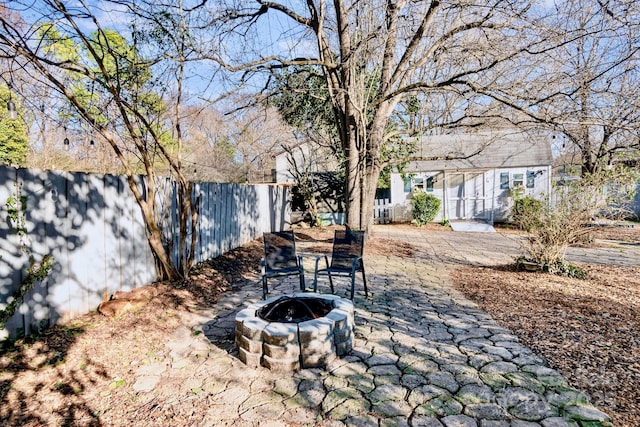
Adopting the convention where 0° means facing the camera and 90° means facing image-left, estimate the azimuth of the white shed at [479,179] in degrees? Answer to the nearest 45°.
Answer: approximately 0°

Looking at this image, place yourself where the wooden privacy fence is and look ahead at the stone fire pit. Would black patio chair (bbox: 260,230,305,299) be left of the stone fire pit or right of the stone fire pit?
left

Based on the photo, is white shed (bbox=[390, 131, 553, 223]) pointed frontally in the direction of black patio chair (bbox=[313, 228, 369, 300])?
yes

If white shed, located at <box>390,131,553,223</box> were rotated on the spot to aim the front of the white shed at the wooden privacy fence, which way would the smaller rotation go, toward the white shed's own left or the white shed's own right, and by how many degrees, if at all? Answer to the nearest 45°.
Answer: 0° — it already faces it
